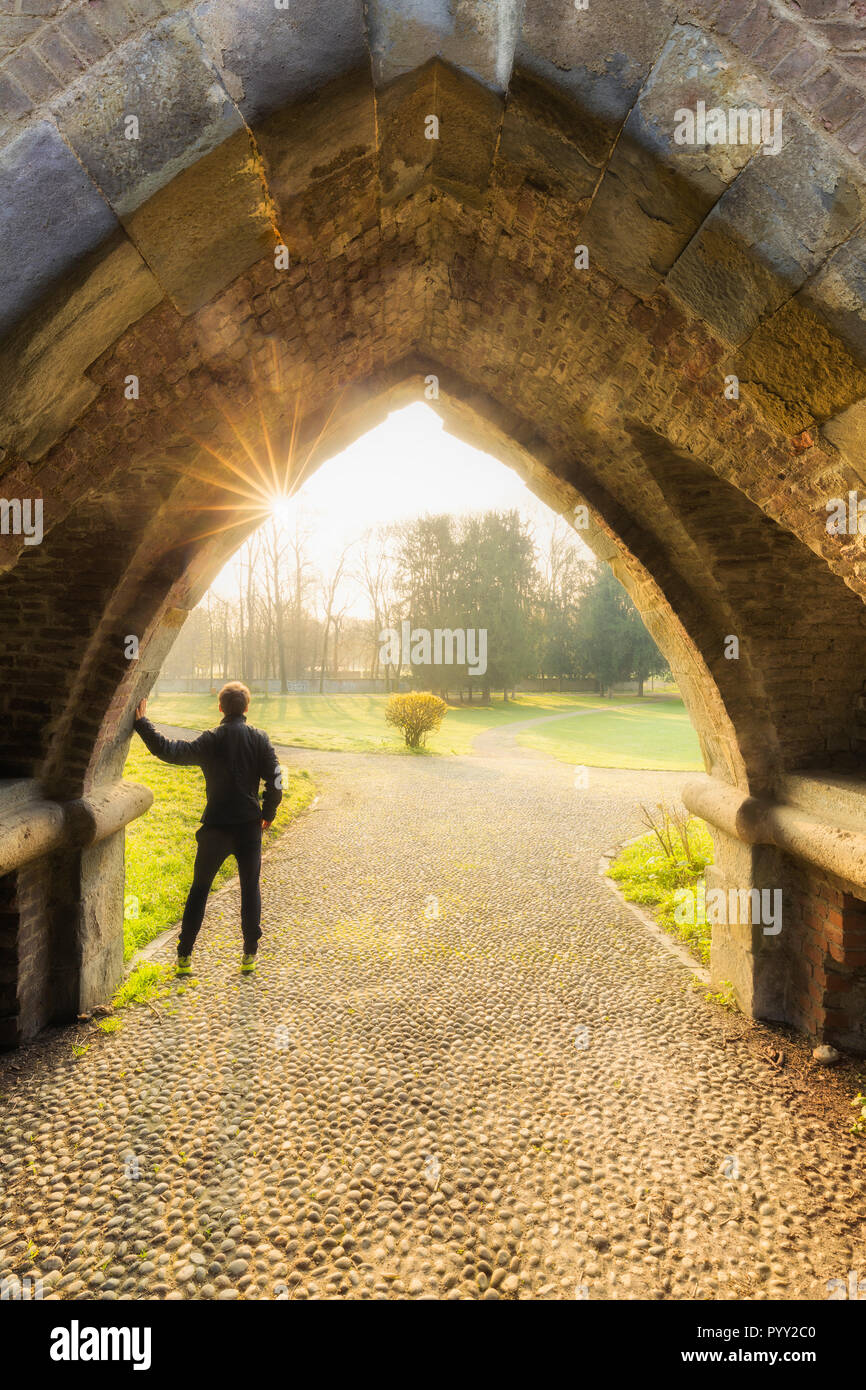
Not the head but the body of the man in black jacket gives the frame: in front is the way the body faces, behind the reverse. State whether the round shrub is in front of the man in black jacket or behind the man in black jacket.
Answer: in front

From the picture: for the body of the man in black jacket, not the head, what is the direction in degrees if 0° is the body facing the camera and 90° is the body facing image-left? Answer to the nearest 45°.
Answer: approximately 180°

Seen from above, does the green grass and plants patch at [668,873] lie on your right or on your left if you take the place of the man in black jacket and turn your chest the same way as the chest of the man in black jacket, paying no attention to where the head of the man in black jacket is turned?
on your right

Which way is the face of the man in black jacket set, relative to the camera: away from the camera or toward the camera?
away from the camera

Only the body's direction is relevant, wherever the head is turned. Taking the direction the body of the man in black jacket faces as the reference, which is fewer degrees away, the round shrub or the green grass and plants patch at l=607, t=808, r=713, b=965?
the round shrub
